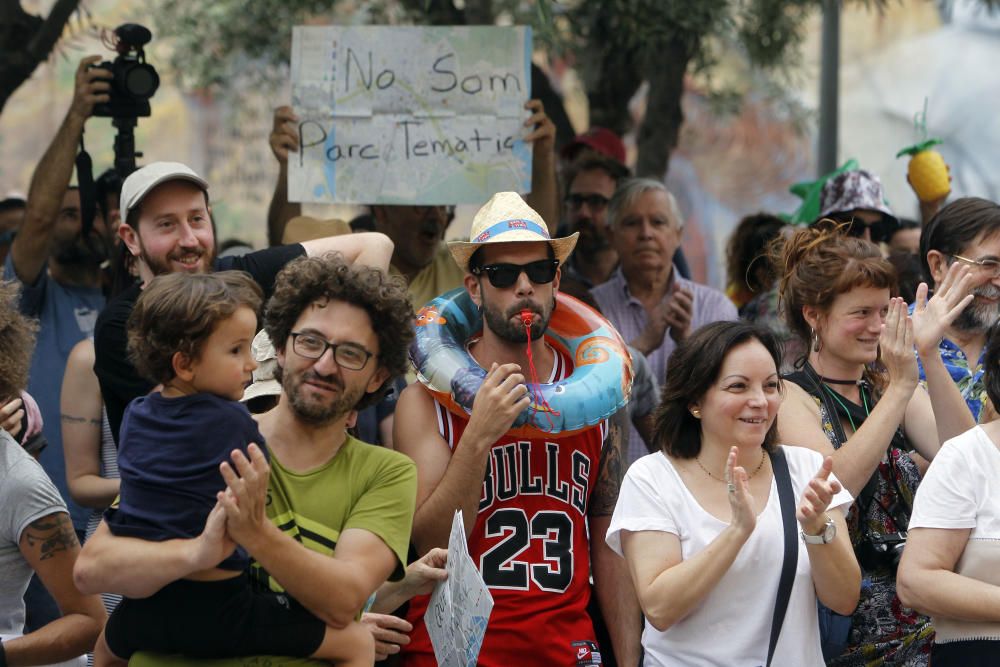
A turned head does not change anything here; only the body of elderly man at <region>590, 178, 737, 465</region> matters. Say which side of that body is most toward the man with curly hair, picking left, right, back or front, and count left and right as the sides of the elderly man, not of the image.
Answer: front

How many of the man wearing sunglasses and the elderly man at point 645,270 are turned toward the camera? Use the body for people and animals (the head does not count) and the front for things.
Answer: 2

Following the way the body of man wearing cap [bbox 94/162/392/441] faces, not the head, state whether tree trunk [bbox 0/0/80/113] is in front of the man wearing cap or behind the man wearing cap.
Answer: behind

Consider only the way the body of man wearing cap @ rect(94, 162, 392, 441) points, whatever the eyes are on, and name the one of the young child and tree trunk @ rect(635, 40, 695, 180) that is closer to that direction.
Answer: the young child

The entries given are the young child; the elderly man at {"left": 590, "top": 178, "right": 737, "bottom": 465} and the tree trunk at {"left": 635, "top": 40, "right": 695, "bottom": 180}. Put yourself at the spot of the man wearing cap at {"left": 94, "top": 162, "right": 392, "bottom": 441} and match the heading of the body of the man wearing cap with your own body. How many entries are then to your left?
2

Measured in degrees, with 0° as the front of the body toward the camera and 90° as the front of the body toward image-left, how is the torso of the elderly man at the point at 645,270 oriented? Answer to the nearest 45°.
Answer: approximately 0°

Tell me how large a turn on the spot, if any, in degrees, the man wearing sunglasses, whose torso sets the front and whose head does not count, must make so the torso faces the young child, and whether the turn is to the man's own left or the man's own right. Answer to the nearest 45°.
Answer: approximately 45° to the man's own right

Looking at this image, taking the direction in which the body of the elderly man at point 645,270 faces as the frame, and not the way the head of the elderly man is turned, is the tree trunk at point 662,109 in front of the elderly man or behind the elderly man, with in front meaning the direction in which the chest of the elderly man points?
behind

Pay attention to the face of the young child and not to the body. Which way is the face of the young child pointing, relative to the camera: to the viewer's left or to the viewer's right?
to the viewer's right

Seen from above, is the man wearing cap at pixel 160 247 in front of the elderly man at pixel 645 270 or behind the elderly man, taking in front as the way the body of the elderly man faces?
in front
